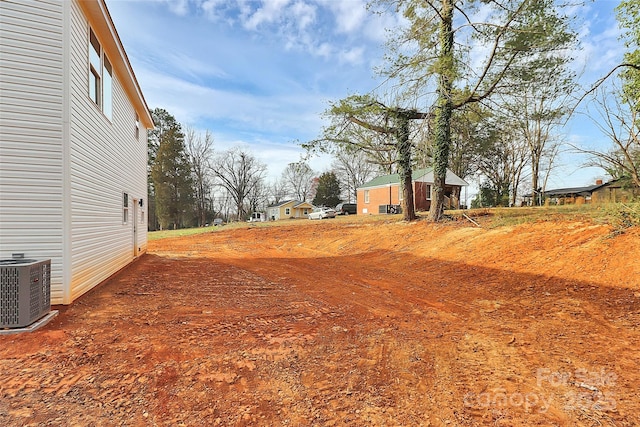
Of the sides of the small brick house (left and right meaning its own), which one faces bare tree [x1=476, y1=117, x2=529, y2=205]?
left

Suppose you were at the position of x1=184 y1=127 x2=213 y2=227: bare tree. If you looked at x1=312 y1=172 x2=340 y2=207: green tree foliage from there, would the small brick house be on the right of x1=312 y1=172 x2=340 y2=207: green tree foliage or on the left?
right

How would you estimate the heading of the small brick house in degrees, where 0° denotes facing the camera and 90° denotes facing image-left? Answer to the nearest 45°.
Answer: approximately 315°

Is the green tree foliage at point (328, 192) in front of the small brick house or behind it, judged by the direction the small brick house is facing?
behind

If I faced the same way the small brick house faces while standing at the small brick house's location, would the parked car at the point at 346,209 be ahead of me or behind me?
behind

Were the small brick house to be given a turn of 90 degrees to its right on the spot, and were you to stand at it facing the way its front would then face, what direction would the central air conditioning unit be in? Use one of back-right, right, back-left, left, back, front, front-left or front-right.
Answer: front-left
